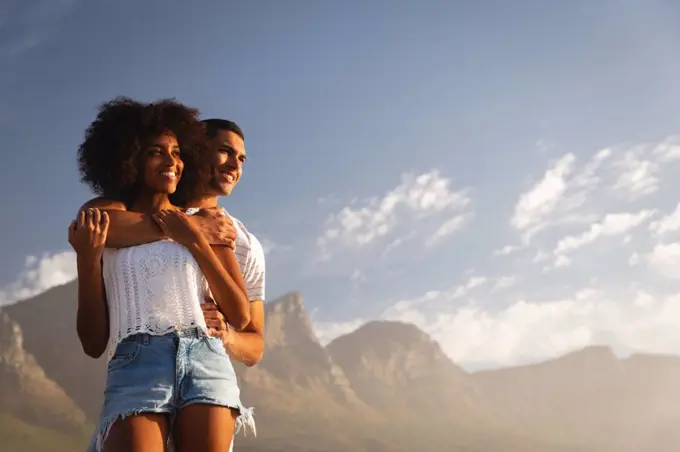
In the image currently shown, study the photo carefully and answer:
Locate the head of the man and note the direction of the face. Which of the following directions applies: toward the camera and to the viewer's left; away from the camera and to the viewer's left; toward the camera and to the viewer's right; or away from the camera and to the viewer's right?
toward the camera and to the viewer's right

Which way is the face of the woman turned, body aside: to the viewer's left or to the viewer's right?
to the viewer's right

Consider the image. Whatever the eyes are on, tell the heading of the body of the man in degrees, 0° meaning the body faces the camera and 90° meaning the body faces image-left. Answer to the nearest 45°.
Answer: approximately 0°
